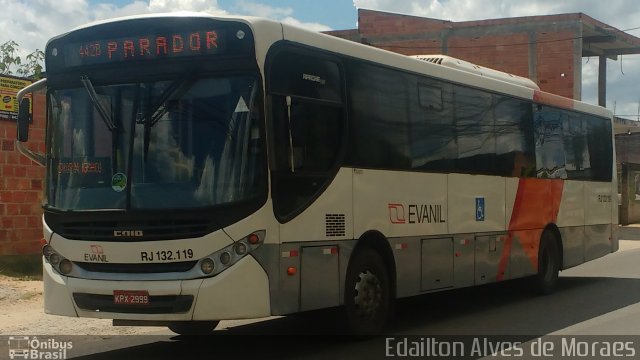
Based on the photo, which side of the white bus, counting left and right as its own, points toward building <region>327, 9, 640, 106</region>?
back

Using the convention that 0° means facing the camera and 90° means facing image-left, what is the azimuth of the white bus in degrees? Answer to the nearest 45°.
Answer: approximately 45°

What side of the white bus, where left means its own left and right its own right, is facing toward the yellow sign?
right
